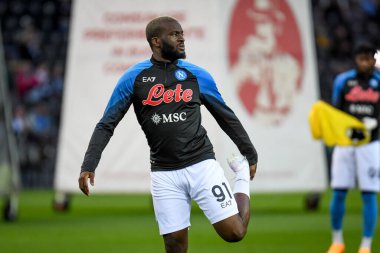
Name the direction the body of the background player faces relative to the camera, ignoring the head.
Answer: toward the camera

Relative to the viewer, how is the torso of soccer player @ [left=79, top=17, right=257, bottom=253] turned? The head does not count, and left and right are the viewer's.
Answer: facing the viewer

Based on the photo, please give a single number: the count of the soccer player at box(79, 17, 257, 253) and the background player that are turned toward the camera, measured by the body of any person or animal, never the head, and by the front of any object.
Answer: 2

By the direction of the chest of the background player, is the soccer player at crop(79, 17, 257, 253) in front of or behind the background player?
in front

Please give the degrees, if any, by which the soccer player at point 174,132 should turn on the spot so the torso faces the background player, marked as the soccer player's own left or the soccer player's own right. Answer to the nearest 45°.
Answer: approximately 135° to the soccer player's own left

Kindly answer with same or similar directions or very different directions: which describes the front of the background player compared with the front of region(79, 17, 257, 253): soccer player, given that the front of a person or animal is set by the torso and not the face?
same or similar directions

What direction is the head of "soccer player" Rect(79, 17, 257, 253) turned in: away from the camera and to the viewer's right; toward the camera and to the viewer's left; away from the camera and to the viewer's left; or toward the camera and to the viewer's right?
toward the camera and to the viewer's right

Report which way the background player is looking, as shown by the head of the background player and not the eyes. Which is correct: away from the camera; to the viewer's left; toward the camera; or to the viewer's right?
toward the camera
